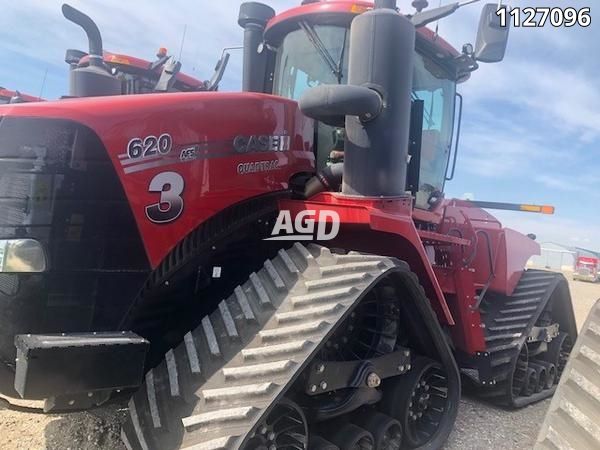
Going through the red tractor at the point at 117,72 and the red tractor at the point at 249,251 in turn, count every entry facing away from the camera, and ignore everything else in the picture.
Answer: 0

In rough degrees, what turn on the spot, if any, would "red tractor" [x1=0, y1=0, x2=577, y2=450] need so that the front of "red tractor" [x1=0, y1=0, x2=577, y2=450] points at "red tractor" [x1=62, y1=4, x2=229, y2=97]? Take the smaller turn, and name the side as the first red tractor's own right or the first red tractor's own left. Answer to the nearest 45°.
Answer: approximately 90° to the first red tractor's own right

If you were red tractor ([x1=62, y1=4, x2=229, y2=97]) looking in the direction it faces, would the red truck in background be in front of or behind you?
behind

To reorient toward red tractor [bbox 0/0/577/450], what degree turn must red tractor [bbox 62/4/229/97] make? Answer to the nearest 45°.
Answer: approximately 45° to its left

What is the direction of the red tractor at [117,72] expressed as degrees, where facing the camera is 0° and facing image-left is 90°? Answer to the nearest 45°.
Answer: approximately 45°

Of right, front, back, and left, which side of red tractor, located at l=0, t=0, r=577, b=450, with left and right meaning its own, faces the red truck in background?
back

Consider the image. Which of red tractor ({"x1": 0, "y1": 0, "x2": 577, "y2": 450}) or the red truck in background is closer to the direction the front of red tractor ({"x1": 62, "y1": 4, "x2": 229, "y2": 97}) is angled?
the red tractor
